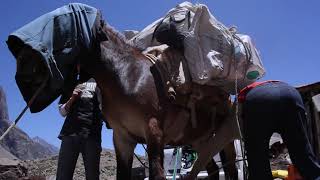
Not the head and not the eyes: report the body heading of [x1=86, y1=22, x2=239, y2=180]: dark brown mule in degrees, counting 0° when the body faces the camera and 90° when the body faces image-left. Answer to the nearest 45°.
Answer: approximately 45°
